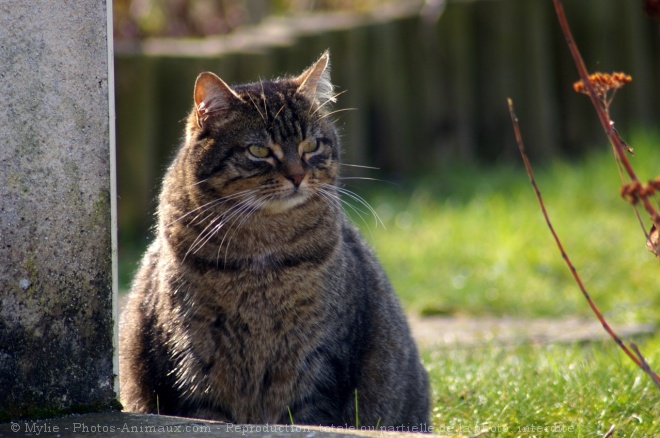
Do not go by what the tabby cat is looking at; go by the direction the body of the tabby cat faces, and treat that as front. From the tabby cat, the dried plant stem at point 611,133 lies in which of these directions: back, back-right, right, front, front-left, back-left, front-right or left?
front-left

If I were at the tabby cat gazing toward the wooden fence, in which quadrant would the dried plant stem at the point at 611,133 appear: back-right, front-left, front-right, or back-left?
back-right

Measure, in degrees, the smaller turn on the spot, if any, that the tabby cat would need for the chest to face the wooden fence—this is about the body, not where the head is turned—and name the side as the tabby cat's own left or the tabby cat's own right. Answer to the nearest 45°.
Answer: approximately 180°

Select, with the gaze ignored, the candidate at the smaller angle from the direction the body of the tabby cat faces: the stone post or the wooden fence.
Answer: the stone post

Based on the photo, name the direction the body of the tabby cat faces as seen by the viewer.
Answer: toward the camera
